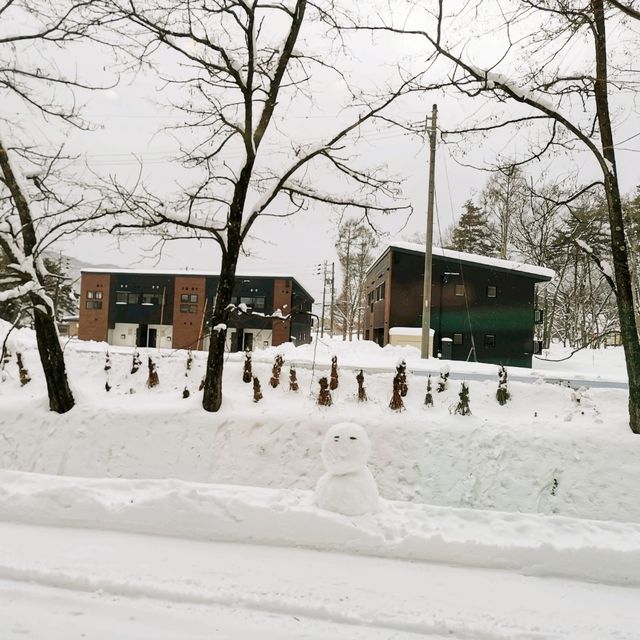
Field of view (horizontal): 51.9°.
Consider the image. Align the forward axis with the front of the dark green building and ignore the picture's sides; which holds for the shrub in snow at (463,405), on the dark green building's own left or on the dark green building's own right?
on the dark green building's own left
